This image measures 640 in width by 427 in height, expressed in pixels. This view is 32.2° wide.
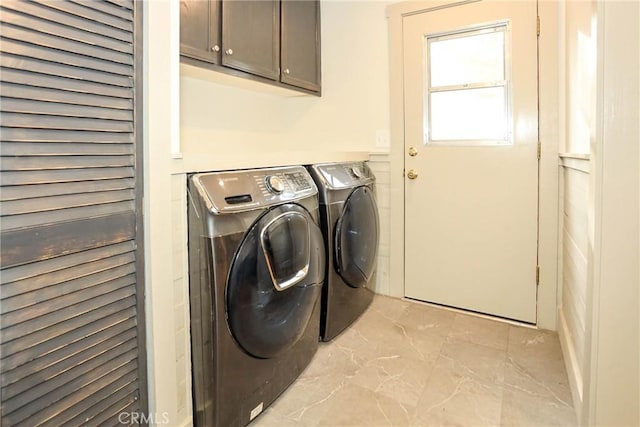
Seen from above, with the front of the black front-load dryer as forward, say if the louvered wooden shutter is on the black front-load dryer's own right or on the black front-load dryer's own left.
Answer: on the black front-load dryer's own right

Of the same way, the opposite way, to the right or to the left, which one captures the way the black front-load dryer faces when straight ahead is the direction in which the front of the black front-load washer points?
the same way

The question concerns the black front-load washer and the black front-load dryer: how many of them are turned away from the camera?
0

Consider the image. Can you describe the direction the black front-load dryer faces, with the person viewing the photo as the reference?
facing the viewer and to the right of the viewer

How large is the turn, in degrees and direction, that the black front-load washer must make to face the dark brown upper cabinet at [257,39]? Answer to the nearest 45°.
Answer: approximately 135° to its left

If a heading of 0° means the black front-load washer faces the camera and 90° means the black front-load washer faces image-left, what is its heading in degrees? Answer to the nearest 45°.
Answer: approximately 315°
